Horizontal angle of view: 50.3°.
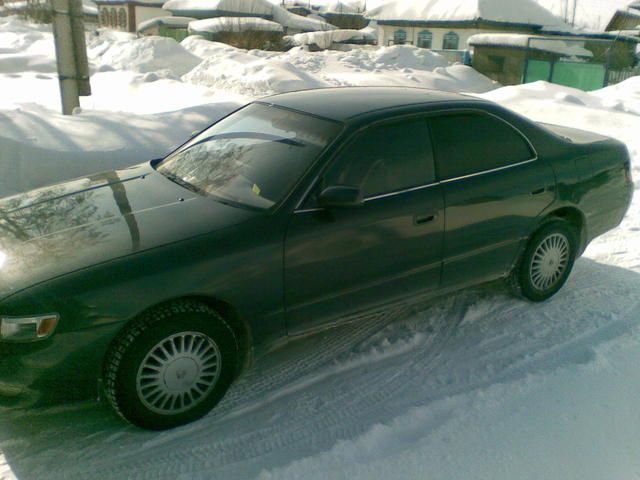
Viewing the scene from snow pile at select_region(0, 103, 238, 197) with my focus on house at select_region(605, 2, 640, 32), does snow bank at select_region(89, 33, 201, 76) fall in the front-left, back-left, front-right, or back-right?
front-left

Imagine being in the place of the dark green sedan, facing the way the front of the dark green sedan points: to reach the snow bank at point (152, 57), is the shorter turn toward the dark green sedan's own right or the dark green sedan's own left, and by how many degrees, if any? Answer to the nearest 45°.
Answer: approximately 135° to the dark green sedan's own right

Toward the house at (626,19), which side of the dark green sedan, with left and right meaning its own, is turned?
back

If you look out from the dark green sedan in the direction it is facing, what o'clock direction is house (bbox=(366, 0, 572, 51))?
The house is roughly at 5 o'clock from the dark green sedan.

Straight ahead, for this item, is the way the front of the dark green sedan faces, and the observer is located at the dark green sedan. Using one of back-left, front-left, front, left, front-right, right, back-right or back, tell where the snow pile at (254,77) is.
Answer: back-right

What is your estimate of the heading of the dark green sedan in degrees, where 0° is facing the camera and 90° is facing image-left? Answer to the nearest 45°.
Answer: approximately 45°

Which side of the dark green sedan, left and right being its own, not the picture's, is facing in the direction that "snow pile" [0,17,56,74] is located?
right

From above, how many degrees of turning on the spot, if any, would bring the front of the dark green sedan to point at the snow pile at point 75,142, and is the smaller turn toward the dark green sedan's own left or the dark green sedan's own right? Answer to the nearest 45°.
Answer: approximately 90° to the dark green sedan's own right
